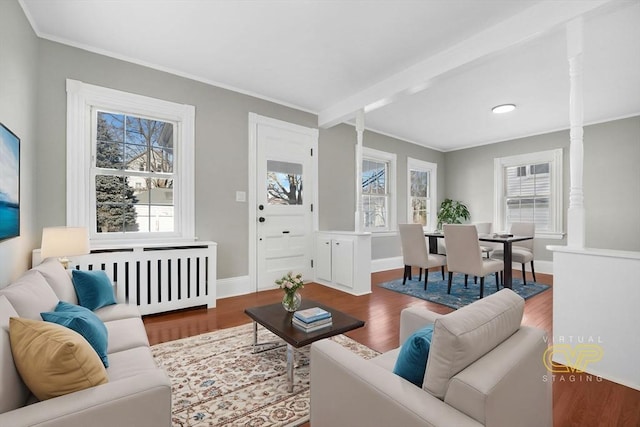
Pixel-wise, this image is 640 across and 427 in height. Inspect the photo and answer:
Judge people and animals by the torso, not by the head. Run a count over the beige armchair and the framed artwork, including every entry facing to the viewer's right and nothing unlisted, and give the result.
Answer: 1

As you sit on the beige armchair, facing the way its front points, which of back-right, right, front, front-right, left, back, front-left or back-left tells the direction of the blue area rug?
front-right

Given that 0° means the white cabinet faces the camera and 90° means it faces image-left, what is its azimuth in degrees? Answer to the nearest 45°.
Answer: approximately 45°

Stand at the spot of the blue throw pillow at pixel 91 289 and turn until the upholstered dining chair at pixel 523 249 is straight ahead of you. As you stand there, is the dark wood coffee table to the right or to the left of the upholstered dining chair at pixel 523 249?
right

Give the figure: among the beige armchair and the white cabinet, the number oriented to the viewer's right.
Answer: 0

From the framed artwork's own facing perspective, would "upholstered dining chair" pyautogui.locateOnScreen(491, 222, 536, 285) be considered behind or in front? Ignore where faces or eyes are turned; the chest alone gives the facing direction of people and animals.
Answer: in front

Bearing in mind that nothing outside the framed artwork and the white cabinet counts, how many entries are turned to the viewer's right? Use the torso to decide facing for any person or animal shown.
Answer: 1

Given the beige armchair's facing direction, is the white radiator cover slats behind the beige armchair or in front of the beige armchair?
in front

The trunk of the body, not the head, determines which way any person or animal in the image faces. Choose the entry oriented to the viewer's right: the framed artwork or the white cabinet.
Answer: the framed artwork

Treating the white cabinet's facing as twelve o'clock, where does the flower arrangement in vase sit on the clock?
The flower arrangement in vase is roughly at 11 o'clock from the white cabinet.

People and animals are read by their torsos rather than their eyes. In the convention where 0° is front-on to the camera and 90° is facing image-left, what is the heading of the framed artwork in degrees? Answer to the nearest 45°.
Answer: approximately 270°

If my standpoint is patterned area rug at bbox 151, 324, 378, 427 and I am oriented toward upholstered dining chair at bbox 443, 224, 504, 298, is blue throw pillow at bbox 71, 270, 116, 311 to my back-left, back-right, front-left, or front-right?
back-left

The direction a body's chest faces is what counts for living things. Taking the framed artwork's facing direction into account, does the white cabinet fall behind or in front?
in front

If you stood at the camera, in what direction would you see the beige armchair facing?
facing away from the viewer and to the left of the viewer

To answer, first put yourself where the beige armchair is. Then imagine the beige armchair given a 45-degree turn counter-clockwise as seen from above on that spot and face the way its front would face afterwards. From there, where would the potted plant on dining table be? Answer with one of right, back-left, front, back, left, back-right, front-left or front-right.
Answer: right

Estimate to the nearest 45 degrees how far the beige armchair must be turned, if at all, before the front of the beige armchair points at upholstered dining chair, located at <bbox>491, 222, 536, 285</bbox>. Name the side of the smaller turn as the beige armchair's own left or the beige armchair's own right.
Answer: approximately 45° to the beige armchair's own right

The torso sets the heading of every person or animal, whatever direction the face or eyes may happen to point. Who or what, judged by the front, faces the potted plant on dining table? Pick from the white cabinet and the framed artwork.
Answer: the framed artwork
